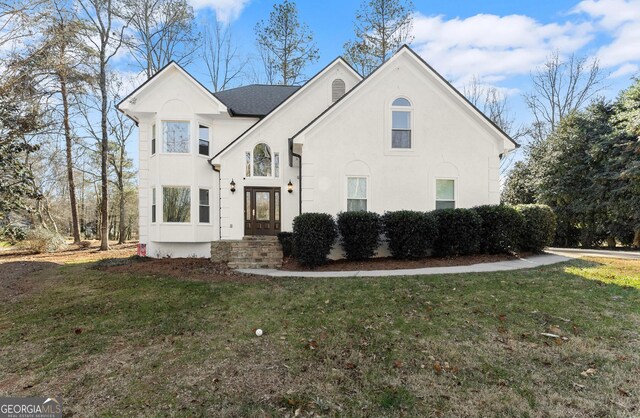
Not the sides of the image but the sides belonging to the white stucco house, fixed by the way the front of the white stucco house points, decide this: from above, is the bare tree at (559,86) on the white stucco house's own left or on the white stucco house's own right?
on the white stucco house's own left

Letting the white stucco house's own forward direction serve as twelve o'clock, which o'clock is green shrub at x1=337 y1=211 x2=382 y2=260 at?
The green shrub is roughly at 11 o'clock from the white stucco house.

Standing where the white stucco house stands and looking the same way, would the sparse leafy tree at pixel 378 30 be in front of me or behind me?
behind

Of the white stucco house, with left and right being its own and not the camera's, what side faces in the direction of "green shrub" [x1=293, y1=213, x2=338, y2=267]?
front

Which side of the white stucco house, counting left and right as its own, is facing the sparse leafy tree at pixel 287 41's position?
back

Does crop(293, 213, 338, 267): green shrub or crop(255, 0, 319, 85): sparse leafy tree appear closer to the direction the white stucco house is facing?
the green shrub

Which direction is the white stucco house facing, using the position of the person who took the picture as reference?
facing the viewer

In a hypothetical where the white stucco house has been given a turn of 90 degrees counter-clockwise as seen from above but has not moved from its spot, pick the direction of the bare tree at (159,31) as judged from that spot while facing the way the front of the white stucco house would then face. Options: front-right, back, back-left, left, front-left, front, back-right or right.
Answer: back-left

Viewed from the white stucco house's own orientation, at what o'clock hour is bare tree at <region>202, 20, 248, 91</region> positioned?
The bare tree is roughly at 5 o'clock from the white stucco house.
